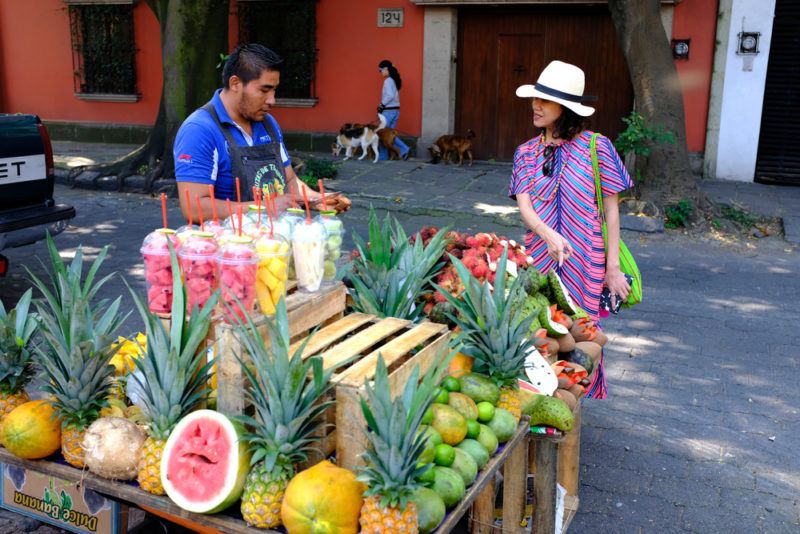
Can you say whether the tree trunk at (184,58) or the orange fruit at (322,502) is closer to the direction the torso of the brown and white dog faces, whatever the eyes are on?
the tree trunk

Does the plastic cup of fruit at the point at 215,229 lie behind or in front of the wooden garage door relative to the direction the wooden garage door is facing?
in front

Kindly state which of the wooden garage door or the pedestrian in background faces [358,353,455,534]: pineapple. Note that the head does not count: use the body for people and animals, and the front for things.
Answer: the wooden garage door

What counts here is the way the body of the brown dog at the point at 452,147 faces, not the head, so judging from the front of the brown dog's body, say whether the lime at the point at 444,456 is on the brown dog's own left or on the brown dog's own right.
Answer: on the brown dog's own left

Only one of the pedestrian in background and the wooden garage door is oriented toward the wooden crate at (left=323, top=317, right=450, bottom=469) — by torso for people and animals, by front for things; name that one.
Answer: the wooden garage door

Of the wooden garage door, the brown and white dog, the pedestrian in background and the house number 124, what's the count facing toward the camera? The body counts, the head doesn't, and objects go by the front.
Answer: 2
